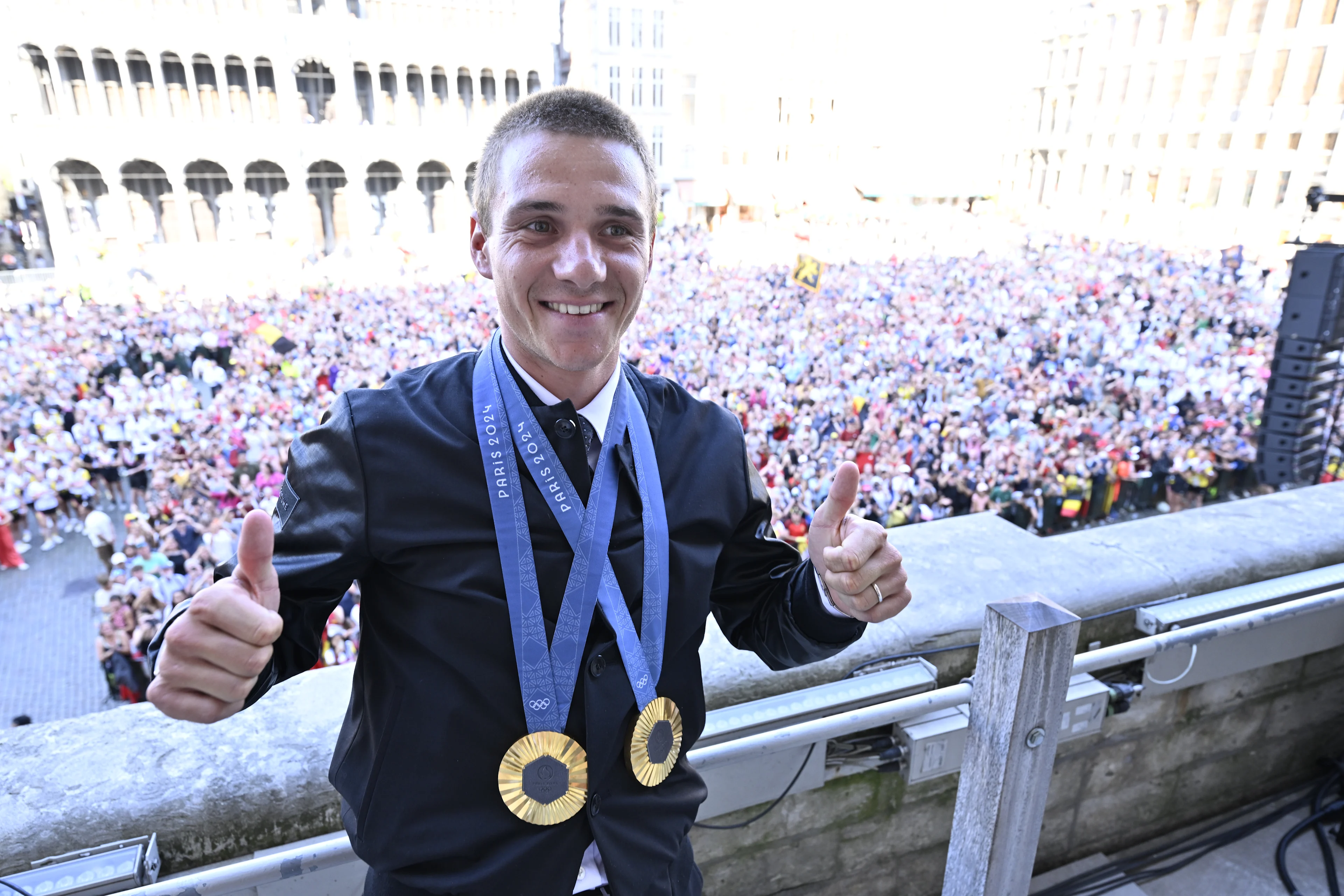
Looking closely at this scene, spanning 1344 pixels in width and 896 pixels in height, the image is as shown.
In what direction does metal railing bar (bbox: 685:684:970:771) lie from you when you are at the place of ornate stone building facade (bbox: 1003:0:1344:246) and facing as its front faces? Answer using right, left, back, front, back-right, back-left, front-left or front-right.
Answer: front-left

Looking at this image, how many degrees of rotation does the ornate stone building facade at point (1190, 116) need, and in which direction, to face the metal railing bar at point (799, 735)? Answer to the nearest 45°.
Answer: approximately 45° to its left

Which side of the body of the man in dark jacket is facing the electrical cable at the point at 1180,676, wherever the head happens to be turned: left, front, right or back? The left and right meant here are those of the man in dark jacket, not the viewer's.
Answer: left

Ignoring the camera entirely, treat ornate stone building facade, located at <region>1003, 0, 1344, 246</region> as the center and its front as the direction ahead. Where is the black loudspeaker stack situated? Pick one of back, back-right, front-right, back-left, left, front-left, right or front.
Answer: front-left

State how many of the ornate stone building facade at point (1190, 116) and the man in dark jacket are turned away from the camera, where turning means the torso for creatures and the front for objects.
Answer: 0

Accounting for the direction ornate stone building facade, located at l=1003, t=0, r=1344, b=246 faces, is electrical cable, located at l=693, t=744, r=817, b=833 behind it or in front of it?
in front

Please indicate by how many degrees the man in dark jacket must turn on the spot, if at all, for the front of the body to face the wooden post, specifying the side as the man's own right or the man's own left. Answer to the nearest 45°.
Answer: approximately 90° to the man's own left

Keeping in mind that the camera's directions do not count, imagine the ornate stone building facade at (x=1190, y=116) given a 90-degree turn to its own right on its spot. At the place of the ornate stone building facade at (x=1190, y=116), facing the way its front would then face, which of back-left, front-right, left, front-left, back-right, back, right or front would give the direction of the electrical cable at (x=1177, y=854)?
back-left

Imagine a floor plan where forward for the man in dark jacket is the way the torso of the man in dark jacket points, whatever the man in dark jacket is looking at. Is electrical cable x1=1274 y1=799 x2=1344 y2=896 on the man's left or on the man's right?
on the man's left
